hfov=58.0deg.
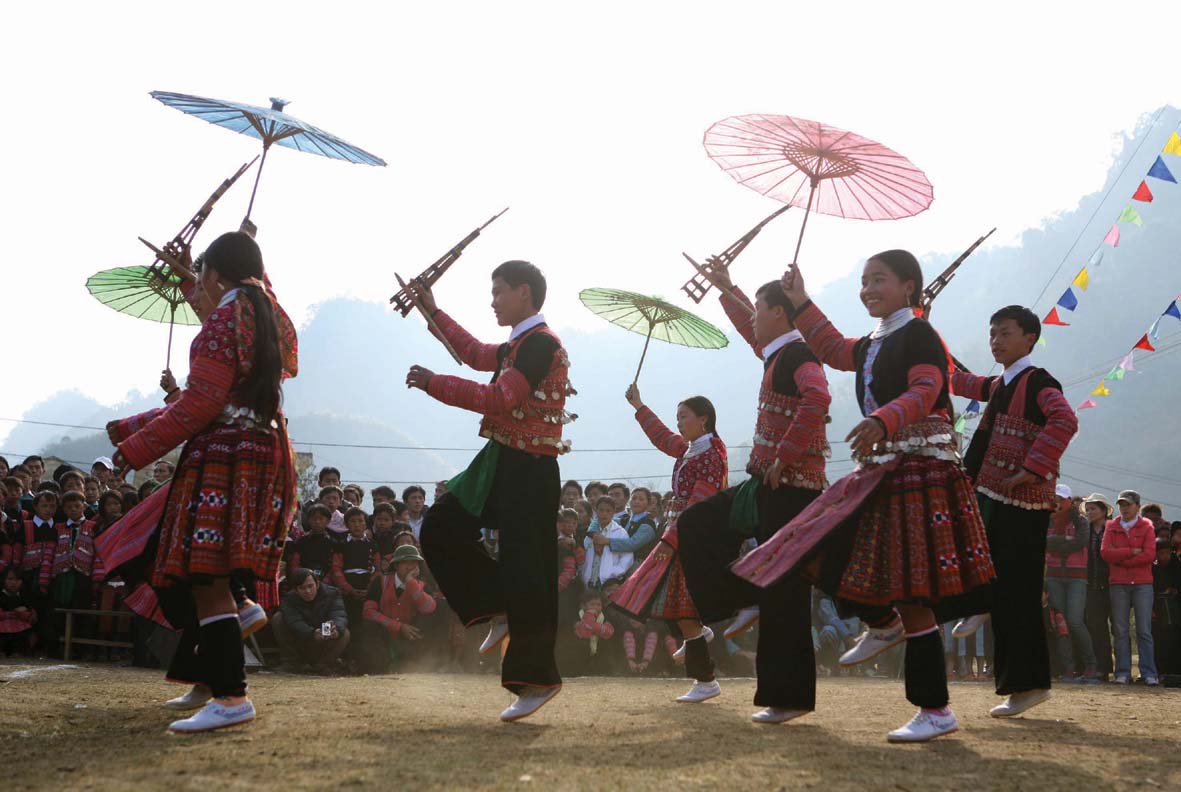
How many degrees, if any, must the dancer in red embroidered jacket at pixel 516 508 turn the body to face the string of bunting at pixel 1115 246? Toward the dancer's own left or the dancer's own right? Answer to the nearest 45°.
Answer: approximately 135° to the dancer's own right

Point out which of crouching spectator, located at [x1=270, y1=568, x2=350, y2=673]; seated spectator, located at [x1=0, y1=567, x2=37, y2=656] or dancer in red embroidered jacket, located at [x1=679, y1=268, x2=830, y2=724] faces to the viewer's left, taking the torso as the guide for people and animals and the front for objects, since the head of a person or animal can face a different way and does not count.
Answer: the dancer in red embroidered jacket

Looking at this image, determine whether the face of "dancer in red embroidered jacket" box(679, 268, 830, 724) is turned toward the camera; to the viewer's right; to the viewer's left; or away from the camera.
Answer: to the viewer's left

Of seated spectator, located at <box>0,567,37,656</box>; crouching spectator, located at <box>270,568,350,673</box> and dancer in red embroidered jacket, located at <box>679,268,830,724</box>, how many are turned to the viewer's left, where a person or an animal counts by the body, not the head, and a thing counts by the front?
1

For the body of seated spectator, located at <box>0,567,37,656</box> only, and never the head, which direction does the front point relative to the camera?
toward the camera

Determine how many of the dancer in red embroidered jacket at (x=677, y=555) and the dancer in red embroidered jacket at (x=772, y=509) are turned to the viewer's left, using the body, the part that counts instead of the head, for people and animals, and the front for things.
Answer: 2

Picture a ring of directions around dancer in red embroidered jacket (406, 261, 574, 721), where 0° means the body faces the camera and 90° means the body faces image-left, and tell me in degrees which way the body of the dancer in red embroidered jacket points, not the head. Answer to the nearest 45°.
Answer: approximately 90°

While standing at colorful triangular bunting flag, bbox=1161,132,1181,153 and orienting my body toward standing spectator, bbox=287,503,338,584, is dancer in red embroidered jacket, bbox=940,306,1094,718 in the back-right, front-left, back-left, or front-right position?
front-left

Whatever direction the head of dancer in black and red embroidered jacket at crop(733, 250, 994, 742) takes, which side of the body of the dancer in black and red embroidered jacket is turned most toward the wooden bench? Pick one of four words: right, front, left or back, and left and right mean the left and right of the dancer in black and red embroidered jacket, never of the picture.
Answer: right

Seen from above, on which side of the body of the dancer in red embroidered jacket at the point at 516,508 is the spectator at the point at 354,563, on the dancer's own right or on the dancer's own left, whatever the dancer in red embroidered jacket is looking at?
on the dancer's own right

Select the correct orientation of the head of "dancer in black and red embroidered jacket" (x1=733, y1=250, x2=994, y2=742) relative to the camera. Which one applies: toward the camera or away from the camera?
toward the camera

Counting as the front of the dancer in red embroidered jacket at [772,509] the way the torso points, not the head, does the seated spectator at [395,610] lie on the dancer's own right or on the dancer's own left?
on the dancer's own right

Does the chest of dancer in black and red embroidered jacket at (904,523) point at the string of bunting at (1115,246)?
no

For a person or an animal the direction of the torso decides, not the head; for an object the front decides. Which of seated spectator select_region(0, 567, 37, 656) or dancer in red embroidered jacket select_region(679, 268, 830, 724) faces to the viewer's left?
the dancer in red embroidered jacket

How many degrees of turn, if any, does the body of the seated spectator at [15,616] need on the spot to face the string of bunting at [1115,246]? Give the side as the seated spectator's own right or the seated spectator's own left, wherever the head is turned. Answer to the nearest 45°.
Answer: approximately 90° to the seated spectator's own left

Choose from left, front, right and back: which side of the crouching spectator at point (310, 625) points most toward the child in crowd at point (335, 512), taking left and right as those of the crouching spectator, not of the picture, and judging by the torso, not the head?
back

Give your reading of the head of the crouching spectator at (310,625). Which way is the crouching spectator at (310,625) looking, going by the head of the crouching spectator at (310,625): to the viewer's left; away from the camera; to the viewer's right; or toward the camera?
toward the camera

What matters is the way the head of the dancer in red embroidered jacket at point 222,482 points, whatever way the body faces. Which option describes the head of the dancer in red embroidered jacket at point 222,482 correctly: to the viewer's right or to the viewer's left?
to the viewer's left

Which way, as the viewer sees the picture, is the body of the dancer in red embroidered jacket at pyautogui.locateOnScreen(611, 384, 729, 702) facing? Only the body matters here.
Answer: to the viewer's left

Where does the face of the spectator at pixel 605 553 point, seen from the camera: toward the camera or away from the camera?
toward the camera

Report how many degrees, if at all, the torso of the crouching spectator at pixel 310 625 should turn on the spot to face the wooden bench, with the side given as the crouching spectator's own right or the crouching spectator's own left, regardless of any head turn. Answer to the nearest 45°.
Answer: approximately 135° to the crouching spectator's own right
